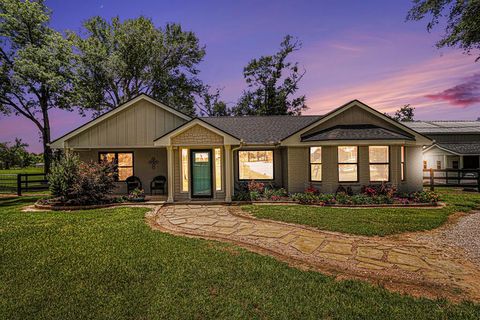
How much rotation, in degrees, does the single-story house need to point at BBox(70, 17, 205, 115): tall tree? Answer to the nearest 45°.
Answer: approximately 135° to its right

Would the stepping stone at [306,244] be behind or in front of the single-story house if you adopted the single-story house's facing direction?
in front

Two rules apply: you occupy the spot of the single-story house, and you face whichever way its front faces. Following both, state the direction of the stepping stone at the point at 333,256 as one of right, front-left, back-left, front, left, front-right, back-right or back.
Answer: front

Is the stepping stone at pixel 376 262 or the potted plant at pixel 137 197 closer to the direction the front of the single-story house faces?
the stepping stone

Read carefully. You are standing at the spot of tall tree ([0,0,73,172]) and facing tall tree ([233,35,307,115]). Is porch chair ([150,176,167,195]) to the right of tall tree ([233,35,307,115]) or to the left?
right

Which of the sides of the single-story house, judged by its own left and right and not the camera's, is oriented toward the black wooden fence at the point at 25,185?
right

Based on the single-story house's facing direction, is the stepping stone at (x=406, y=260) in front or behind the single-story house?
in front

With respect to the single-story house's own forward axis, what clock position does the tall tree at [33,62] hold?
The tall tree is roughly at 4 o'clock from the single-story house.

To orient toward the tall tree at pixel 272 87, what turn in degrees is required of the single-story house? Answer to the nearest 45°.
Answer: approximately 180°

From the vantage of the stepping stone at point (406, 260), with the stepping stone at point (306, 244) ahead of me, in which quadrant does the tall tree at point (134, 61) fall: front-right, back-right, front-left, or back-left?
front-right

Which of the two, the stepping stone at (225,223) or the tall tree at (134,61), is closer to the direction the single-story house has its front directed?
the stepping stone

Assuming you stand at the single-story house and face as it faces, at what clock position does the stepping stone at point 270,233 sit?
The stepping stone is roughly at 12 o'clock from the single-story house.

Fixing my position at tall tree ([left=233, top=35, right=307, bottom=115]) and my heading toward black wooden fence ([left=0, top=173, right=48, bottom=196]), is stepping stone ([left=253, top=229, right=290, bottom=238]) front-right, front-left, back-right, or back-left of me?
front-left

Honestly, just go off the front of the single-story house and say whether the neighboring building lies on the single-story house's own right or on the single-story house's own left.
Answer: on the single-story house's own left

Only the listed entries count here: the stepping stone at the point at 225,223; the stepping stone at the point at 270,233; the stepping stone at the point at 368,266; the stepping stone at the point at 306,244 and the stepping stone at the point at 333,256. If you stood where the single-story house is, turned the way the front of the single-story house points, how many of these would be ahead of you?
5

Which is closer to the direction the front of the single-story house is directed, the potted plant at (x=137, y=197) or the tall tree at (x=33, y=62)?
the potted plant

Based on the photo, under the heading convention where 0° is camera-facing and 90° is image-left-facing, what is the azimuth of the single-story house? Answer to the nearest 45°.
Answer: approximately 0°
